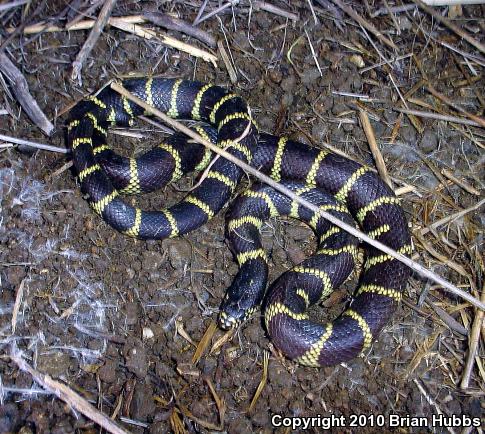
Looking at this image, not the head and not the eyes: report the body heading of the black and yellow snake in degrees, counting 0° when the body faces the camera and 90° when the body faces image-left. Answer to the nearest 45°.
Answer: approximately 45°

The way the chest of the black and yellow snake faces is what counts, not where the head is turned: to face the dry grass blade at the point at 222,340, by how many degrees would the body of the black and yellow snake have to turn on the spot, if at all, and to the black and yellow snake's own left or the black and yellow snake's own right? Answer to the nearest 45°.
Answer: approximately 45° to the black and yellow snake's own left

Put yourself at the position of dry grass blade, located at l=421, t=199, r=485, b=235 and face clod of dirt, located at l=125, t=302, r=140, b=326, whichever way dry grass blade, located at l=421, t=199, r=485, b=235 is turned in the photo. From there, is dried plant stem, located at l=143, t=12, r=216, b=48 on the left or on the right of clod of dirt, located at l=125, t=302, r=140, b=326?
right

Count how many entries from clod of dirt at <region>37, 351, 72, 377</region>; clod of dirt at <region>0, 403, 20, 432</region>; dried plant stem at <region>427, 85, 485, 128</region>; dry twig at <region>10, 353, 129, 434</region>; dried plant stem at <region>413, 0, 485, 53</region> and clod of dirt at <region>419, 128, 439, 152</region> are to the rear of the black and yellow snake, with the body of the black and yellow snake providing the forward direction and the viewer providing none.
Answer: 3

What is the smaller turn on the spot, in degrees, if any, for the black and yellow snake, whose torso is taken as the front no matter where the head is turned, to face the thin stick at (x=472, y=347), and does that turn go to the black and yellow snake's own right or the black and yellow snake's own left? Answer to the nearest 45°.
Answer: approximately 90° to the black and yellow snake's own left

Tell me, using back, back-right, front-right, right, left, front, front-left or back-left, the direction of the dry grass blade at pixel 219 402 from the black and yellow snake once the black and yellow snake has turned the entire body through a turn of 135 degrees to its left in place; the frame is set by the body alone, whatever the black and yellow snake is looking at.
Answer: right

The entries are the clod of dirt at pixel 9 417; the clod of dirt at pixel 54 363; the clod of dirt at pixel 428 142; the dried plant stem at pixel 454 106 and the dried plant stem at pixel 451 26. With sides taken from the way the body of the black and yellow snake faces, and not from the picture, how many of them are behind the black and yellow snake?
3

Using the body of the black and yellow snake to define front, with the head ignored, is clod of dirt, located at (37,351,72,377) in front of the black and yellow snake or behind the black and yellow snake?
in front

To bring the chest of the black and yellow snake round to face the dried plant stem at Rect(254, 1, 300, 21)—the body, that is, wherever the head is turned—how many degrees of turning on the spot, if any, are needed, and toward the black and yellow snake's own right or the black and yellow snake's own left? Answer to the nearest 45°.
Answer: approximately 135° to the black and yellow snake's own right
